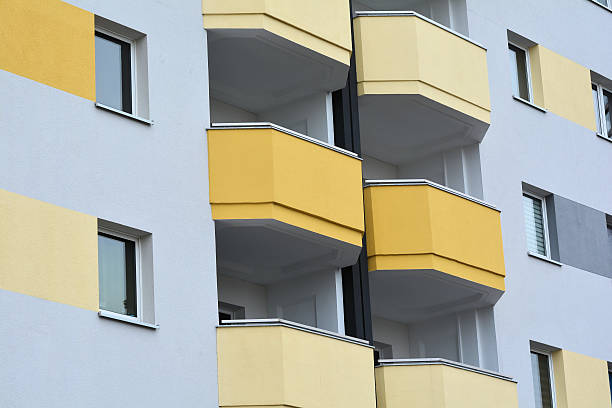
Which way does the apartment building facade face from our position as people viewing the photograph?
facing the viewer and to the right of the viewer
